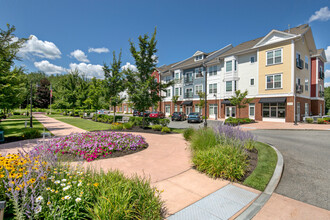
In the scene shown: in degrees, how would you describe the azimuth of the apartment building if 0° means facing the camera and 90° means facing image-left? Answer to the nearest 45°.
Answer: approximately 45°

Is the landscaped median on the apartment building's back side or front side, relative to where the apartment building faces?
on the front side

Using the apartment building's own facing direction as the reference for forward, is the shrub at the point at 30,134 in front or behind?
in front

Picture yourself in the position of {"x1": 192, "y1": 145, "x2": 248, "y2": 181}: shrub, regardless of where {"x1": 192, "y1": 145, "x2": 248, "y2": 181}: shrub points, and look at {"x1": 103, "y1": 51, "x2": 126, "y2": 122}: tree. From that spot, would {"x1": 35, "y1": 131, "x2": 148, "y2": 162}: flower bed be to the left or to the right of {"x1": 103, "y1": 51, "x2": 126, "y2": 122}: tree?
left

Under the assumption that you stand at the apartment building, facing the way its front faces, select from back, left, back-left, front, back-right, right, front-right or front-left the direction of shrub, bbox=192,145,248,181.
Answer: front-left

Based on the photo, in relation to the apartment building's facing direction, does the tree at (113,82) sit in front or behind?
in front

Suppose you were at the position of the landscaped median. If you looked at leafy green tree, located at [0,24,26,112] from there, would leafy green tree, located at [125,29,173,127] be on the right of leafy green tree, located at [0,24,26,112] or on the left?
right

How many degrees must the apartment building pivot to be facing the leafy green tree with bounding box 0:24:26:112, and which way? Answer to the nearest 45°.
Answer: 0° — it already faces it

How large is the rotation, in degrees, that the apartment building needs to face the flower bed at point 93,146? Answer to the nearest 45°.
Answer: approximately 45° to its left
